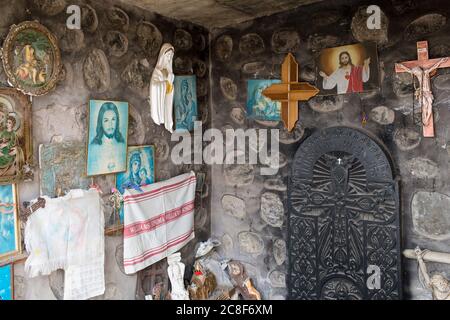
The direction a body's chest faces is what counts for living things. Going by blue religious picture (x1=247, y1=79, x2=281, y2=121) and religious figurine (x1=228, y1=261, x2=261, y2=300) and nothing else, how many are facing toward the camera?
2

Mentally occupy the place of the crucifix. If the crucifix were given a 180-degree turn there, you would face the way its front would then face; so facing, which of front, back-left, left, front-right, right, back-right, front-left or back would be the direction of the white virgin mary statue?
left

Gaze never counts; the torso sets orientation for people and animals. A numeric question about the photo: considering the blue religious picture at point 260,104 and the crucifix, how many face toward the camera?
2

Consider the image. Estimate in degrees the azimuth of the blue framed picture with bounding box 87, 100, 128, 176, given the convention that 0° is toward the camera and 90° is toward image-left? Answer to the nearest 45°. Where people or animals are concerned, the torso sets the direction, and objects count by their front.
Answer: approximately 315°

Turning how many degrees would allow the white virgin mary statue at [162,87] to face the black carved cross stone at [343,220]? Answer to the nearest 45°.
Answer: approximately 45° to its left

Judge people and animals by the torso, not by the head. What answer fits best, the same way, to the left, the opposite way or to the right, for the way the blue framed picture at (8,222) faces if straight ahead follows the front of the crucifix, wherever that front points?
to the left

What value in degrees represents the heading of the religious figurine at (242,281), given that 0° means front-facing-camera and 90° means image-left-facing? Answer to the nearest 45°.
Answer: approximately 0°

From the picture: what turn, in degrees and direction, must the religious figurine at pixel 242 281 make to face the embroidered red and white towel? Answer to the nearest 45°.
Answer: approximately 45° to its right

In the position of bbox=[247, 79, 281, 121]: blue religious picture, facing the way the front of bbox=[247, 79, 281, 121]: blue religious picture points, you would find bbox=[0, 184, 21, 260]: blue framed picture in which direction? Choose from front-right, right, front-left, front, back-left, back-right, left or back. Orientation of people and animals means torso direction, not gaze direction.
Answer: front-right
